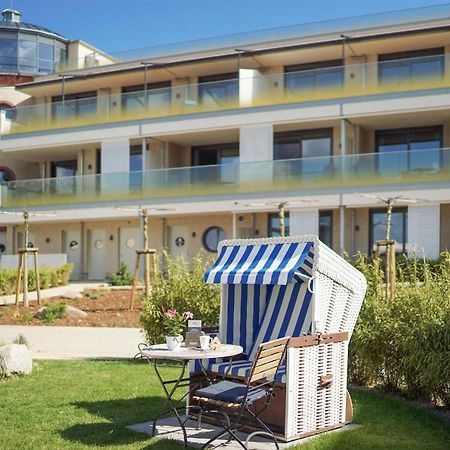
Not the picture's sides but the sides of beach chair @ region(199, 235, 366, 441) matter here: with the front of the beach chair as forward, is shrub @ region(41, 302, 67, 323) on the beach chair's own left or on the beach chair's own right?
on the beach chair's own right

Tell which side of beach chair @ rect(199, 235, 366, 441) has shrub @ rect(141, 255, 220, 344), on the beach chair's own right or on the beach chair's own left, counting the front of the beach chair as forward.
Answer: on the beach chair's own right

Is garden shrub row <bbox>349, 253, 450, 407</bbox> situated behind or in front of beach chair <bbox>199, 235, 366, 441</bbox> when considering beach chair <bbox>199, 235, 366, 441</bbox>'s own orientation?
behind

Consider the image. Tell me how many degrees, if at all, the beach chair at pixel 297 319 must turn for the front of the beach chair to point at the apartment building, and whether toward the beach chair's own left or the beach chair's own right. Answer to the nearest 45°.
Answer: approximately 135° to the beach chair's own right

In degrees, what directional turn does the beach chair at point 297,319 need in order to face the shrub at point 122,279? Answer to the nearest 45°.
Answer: approximately 135° to its right

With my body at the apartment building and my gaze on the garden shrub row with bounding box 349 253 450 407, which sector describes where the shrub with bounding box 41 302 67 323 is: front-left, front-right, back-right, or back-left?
front-right

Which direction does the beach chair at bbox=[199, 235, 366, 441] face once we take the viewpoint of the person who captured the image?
facing the viewer and to the left of the viewer

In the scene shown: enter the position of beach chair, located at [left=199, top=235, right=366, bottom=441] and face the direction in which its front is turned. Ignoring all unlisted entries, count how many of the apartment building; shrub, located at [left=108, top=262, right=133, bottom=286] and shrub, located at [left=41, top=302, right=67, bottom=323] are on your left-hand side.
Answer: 0
